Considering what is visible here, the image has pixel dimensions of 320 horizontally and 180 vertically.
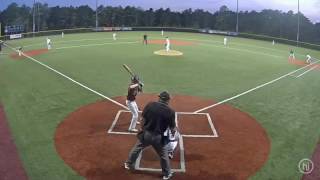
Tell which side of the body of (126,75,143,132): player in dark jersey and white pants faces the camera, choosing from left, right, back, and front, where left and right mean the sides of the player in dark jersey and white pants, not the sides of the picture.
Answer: right

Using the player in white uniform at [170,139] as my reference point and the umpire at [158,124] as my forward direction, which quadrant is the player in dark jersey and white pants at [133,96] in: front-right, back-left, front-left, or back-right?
back-right

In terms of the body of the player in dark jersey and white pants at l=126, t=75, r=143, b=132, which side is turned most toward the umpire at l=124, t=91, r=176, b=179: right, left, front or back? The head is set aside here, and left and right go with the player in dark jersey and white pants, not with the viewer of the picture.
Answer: right

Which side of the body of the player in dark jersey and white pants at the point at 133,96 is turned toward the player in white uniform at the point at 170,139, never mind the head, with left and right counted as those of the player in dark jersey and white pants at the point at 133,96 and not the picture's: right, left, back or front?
right

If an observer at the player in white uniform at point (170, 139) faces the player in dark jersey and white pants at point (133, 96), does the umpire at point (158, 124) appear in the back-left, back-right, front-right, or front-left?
back-left
